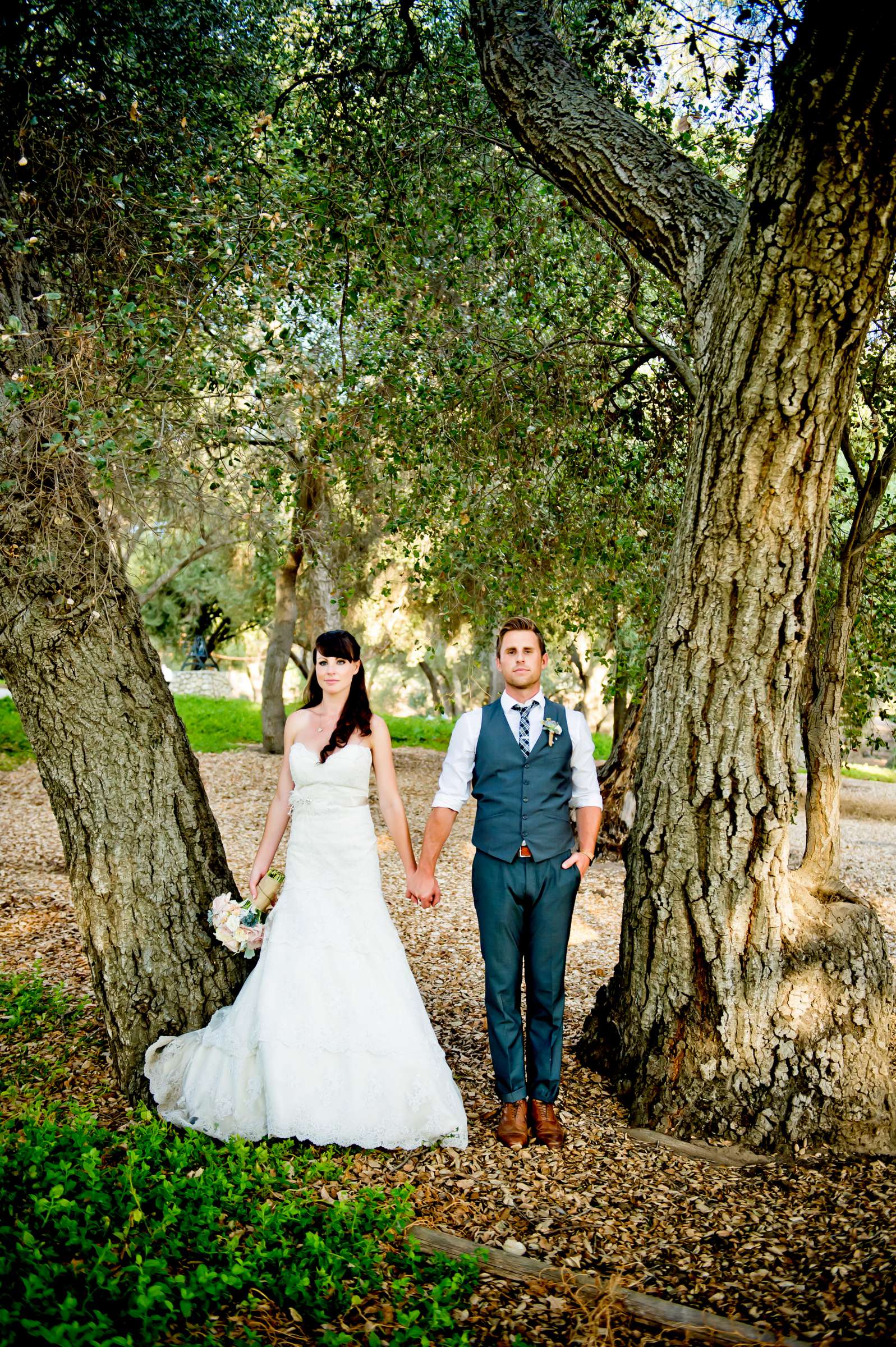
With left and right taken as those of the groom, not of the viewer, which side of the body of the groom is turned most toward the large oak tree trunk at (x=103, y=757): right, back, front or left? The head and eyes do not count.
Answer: right

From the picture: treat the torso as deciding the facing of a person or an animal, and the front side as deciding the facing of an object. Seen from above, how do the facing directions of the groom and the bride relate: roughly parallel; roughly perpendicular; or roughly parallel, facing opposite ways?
roughly parallel

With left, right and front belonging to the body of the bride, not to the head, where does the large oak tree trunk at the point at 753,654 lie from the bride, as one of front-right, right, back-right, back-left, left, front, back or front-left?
left

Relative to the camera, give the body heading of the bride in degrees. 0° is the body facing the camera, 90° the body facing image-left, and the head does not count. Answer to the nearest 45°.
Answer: approximately 0°

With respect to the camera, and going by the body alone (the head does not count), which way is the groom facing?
toward the camera

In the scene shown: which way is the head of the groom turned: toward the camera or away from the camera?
toward the camera

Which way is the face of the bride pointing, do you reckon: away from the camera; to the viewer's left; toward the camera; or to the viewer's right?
toward the camera
